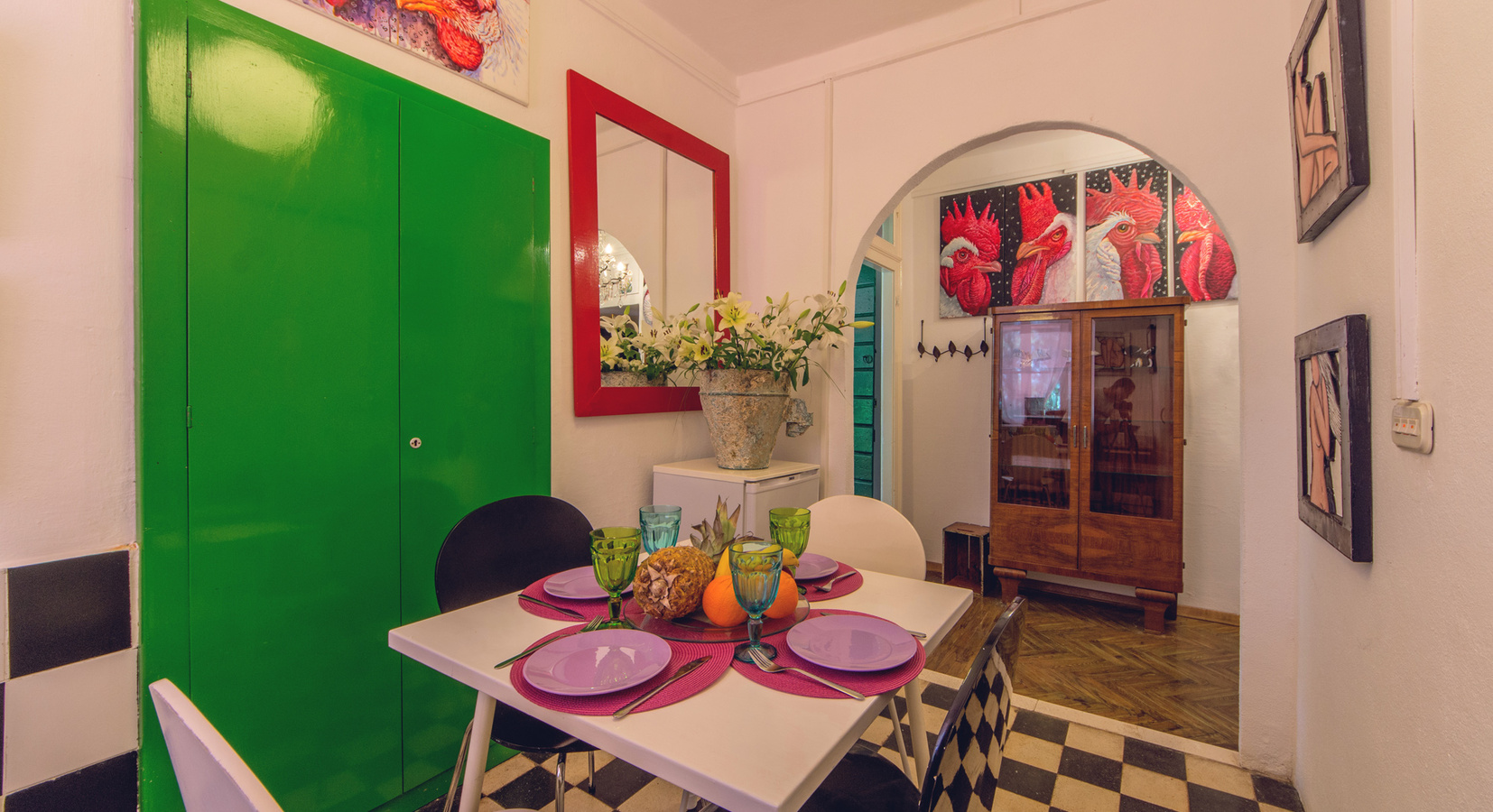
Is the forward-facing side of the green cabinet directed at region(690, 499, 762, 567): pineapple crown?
yes

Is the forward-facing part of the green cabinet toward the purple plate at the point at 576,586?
yes

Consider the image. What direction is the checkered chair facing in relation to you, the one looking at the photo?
facing away from the viewer and to the left of the viewer

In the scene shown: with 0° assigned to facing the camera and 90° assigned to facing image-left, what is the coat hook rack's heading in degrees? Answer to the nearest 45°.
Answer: approximately 0°

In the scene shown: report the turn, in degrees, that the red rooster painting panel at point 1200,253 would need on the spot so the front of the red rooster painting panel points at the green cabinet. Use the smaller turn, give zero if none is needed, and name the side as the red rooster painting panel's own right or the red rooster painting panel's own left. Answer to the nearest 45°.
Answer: approximately 45° to the red rooster painting panel's own right

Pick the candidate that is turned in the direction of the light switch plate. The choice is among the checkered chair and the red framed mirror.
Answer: the red framed mirror

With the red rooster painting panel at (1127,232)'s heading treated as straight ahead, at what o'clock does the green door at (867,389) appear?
The green door is roughly at 3 o'clock from the red rooster painting panel.

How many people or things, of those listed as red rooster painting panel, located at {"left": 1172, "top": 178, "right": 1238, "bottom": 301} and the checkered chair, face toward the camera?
1

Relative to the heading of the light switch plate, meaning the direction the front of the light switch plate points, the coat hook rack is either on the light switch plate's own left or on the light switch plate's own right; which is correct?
on the light switch plate's own right

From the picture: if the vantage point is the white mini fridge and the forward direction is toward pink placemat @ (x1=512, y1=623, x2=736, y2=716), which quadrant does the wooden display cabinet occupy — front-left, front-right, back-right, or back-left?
back-left

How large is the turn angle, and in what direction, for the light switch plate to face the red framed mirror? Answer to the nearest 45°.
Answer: approximately 45° to its right

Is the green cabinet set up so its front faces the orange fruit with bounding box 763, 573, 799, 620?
yes

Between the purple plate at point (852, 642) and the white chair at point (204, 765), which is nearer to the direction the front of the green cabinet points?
the purple plate
